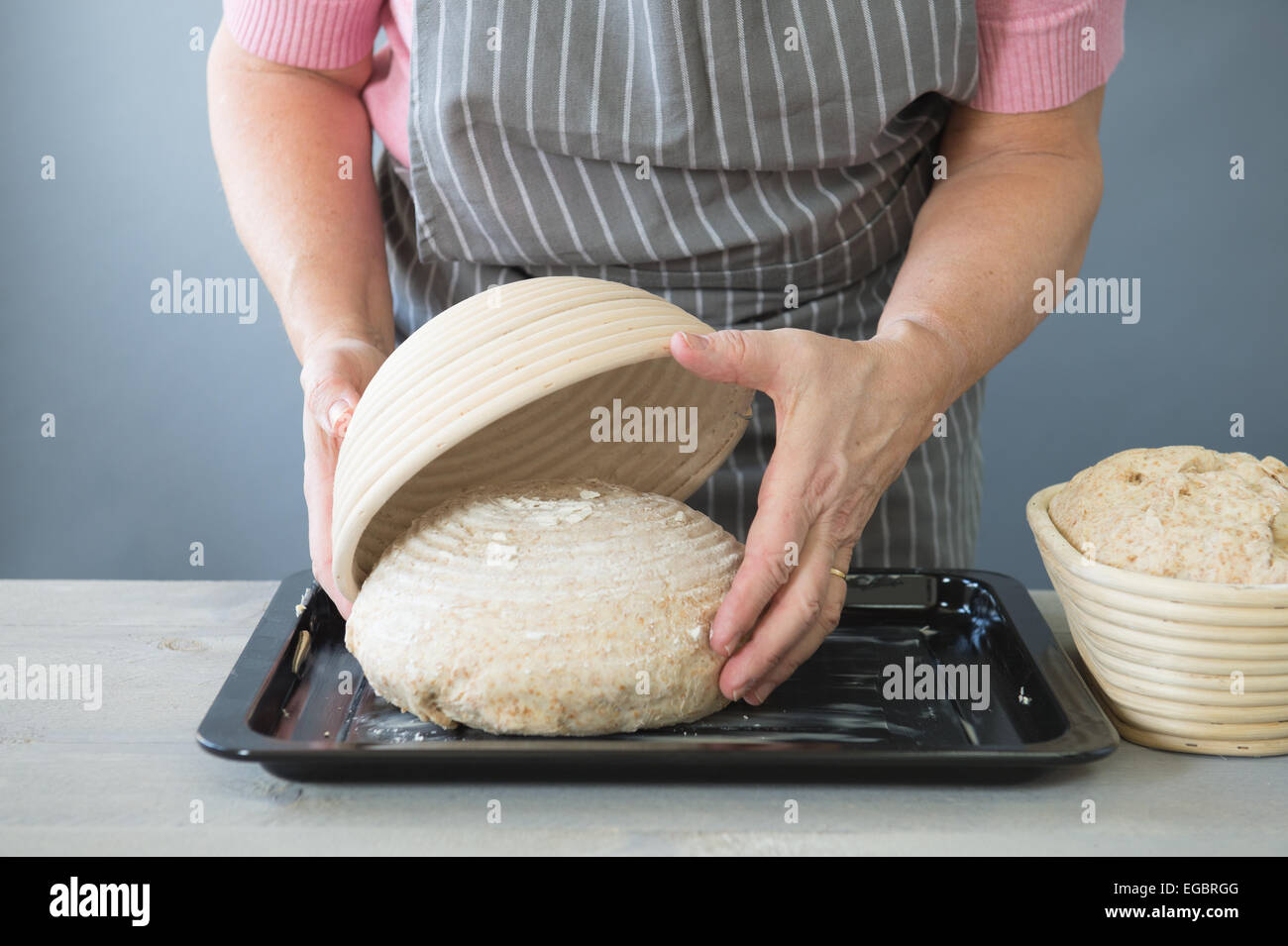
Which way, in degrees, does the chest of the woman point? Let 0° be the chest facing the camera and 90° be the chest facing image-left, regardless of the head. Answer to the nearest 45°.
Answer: approximately 0°

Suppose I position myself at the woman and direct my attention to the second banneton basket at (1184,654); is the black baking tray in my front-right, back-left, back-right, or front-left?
front-right
